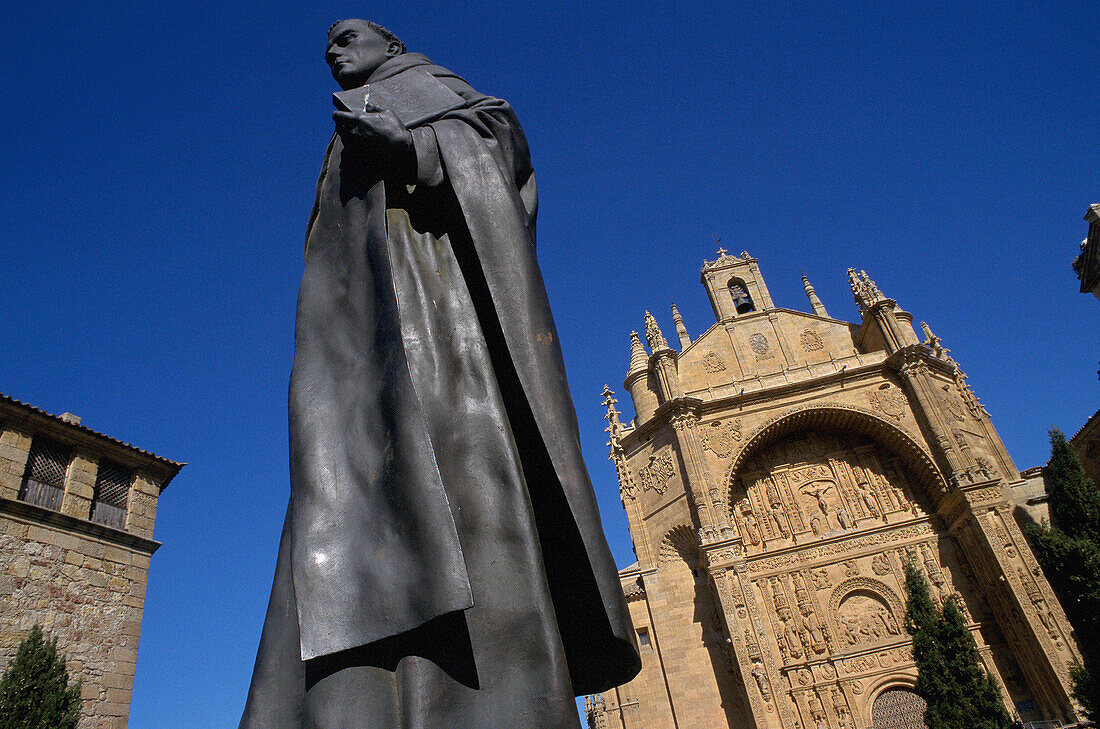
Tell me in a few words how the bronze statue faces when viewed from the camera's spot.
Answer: facing the viewer and to the left of the viewer

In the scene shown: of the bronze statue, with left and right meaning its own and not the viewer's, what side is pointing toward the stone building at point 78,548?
right

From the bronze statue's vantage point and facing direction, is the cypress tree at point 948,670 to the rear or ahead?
to the rear

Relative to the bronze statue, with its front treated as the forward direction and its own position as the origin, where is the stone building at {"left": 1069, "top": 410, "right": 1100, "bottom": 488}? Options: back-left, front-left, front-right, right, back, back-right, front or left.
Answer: back

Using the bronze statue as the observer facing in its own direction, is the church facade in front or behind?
behind

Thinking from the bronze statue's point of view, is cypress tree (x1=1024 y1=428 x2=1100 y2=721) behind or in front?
behind
